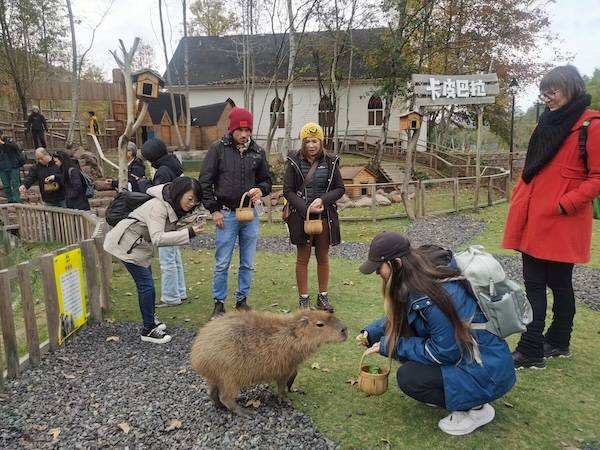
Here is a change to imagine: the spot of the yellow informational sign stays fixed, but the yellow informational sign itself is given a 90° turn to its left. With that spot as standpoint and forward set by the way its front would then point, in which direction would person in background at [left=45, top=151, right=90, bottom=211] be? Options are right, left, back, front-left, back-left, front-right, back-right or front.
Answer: front-left

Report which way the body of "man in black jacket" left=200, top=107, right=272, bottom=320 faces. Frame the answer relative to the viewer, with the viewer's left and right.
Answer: facing the viewer

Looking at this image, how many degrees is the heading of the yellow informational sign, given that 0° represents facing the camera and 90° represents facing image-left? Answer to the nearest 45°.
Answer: approximately 315°

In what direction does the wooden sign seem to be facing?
toward the camera

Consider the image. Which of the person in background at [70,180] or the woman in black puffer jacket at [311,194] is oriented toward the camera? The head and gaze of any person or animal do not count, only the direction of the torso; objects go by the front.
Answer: the woman in black puffer jacket

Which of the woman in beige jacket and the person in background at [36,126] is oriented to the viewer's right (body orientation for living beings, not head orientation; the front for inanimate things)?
the woman in beige jacket

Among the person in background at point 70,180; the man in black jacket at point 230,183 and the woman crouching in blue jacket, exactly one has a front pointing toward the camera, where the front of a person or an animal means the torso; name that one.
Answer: the man in black jacket

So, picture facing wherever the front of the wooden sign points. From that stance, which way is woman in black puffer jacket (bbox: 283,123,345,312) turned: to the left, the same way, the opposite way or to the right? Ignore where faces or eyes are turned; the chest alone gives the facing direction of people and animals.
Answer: the same way

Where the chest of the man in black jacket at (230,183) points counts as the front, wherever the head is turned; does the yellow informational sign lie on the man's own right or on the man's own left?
on the man's own right

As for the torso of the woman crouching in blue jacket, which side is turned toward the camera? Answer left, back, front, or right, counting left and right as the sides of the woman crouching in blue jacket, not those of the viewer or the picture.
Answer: left

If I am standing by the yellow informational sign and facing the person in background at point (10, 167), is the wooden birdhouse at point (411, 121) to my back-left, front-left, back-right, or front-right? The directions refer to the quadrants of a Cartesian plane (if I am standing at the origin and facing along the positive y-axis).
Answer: front-right

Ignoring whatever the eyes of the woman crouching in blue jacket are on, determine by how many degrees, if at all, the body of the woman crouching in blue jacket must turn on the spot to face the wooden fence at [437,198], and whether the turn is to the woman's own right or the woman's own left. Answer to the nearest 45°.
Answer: approximately 90° to the woman's own right

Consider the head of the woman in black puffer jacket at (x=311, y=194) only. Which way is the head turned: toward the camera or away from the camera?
toward the camera

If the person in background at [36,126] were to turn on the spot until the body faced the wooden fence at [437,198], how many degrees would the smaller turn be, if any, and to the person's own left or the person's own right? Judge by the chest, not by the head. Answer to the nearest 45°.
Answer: approximately 45° to the person's own left
